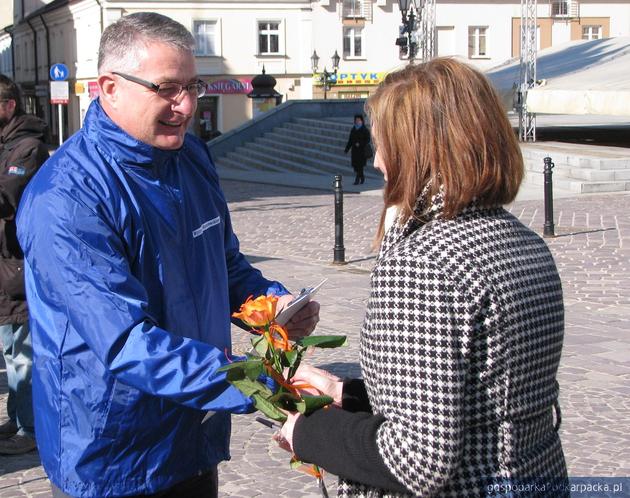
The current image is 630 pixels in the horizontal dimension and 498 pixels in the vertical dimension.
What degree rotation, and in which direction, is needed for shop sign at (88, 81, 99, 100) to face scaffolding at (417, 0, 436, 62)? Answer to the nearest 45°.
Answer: approximately 135° to its left

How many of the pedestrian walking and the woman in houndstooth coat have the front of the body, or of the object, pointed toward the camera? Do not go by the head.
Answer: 1

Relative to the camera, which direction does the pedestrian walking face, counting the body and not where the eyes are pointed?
toward the camera

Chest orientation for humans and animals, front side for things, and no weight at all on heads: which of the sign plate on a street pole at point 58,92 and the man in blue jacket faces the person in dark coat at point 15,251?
the sign plate on a street pole

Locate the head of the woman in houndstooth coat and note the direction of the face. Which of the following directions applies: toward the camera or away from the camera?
away from the camera

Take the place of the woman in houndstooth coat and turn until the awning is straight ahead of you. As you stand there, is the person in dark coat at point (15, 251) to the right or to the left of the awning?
left

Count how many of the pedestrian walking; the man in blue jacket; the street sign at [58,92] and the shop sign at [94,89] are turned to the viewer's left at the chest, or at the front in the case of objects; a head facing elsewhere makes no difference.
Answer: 0

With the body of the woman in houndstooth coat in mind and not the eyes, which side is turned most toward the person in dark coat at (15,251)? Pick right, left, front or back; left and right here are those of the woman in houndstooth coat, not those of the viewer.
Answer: front

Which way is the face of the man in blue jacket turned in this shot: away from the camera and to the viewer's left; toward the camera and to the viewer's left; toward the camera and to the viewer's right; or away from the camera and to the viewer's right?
toward the camera and to the viewer's right

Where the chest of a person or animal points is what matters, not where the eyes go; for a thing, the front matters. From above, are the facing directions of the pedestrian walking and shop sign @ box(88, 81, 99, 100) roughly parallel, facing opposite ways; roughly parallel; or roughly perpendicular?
roughly parallel

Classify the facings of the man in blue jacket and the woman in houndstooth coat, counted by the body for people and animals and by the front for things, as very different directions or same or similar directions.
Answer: very different directions

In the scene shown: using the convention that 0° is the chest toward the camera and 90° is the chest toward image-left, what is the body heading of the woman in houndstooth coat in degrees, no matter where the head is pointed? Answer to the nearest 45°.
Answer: approximately 135°

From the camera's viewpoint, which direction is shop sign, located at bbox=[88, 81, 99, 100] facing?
toward the camera
